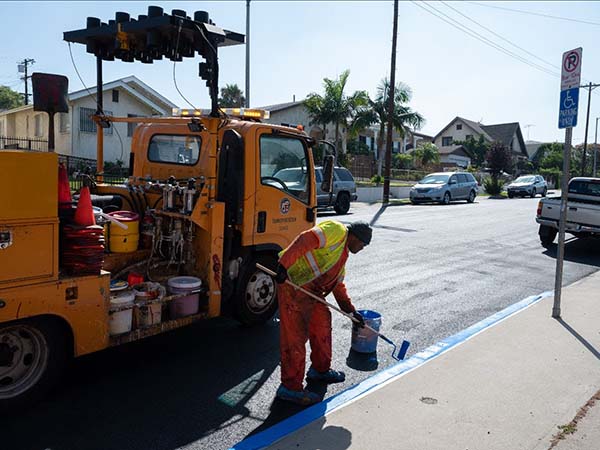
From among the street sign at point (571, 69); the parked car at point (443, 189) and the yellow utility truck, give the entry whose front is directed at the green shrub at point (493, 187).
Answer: the yellow utility truck

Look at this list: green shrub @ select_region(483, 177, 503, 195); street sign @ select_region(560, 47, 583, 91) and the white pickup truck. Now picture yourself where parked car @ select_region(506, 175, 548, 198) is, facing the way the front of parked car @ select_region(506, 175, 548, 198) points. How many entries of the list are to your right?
1

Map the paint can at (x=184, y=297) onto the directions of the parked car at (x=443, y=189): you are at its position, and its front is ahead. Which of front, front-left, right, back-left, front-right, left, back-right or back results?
front-left

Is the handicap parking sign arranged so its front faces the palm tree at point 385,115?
no

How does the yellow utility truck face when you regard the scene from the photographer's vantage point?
facing away from the viewer and to the right of the viewer

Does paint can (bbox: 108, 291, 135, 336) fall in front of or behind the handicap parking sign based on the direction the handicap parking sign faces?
in front

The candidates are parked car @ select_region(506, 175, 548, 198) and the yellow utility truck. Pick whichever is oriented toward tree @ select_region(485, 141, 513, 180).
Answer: the yellow utility truck

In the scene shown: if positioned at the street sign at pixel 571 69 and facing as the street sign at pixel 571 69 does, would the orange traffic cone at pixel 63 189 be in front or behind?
in front

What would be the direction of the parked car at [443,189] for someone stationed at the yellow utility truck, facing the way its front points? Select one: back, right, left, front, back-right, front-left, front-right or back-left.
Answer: front

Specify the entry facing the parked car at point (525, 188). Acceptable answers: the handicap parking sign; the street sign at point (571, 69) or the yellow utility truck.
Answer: the yellow utility truck

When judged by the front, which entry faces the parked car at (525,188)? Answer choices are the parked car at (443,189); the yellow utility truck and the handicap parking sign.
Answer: the yellow utility truck

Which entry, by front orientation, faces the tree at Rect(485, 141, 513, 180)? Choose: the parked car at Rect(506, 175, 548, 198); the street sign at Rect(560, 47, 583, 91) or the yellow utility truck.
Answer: the yellow utility truck

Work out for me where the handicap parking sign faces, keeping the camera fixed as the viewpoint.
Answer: facing the viewer and to the left of the viewer

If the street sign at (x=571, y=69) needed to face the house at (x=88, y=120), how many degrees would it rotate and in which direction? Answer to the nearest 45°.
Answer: approximately 90° to its right

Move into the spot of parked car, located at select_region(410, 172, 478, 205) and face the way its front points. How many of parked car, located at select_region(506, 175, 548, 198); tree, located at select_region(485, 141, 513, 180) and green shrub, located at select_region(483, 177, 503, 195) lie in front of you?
0

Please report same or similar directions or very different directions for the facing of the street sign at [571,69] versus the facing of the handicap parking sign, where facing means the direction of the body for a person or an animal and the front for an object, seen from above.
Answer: same or similar directions

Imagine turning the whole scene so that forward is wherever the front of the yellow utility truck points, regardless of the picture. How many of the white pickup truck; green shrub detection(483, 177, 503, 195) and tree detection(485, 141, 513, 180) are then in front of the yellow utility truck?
3

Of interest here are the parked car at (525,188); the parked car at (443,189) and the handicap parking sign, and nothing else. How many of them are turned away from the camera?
0

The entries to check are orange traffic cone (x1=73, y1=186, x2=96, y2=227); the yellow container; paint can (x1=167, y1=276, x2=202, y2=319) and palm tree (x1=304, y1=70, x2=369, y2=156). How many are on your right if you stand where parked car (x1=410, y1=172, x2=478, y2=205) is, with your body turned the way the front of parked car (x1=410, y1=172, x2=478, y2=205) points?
1

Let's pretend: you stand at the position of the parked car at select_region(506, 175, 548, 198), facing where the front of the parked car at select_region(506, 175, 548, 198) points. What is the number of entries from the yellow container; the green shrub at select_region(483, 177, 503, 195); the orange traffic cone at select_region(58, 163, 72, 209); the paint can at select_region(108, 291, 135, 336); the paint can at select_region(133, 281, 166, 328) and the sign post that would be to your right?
1

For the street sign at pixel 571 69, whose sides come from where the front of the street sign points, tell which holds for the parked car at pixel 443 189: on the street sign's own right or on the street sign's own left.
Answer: on the street sign's own right
